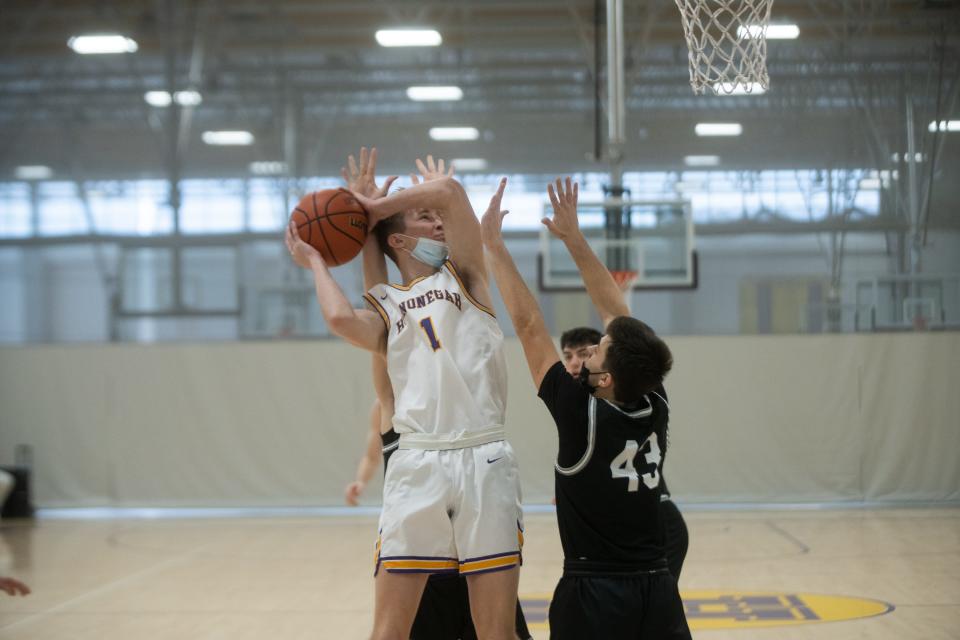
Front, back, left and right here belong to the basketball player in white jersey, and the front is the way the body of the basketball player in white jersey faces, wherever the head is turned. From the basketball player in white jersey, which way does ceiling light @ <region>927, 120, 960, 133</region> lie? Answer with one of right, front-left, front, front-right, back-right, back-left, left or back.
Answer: back-left

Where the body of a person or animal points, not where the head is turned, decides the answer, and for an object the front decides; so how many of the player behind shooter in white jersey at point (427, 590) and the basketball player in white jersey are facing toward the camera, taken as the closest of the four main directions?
2

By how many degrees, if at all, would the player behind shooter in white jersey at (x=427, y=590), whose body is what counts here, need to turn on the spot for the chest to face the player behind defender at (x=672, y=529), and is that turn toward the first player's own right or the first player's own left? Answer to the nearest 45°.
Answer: approximately 135° to the first player's own left

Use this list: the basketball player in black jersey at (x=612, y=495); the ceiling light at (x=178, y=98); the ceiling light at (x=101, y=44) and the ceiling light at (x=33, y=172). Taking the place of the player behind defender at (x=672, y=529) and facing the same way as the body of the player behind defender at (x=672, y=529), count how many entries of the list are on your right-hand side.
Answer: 3

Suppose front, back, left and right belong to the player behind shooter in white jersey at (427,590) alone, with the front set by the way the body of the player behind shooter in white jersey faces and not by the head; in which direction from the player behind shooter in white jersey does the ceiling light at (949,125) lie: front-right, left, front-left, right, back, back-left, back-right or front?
back-left

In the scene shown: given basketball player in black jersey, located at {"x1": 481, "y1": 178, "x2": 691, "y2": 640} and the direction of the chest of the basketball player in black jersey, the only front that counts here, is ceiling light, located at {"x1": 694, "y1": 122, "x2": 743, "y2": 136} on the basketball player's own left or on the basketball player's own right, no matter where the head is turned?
on the basketball player's own right

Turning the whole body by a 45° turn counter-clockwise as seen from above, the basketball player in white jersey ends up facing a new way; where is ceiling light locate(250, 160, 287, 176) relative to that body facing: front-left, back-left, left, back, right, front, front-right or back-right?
back-left

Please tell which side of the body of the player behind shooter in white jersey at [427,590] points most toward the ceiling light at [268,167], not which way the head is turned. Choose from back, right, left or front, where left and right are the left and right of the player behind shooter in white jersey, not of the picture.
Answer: back

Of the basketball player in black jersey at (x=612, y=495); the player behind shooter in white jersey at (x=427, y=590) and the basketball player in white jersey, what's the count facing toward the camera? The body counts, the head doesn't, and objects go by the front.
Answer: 2

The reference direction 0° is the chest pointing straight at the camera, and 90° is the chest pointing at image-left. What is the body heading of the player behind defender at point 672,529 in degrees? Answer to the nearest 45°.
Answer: approximately 45°

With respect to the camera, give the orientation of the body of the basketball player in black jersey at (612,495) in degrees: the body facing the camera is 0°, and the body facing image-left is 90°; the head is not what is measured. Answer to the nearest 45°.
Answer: approximately 135°

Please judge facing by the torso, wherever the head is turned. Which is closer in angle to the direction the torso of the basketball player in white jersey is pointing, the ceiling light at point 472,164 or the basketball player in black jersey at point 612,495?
the basketball player in black jersey
